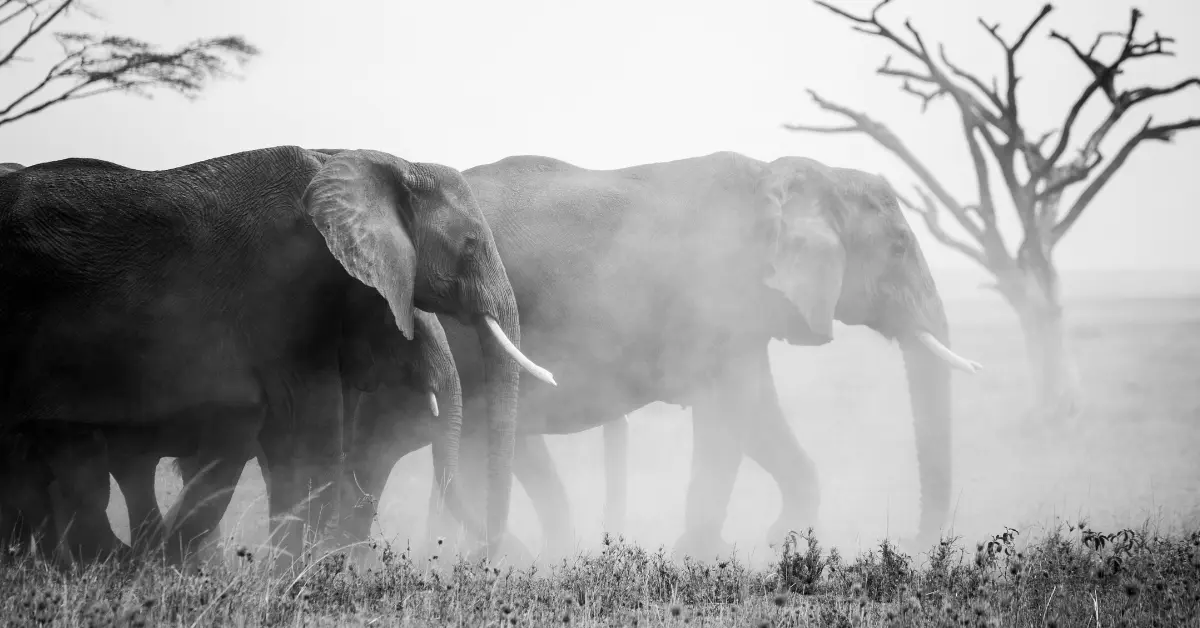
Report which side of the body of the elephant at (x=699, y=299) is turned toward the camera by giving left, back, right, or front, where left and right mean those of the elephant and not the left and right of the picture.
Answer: right

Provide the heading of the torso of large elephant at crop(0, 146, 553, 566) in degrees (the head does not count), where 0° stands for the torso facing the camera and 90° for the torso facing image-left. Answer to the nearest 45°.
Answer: approximately 270°

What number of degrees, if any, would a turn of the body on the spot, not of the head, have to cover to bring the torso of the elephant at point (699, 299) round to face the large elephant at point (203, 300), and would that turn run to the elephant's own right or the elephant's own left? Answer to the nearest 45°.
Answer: approximately 135° to the elephant's own right

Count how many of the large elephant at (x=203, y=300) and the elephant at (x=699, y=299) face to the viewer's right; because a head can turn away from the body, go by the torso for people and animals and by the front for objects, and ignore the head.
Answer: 2

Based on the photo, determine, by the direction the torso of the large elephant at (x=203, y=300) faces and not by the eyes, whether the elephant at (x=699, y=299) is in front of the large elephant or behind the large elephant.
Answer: in front

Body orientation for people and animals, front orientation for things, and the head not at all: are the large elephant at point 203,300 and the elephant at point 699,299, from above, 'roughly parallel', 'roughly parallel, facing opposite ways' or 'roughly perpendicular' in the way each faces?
roughly parallel
